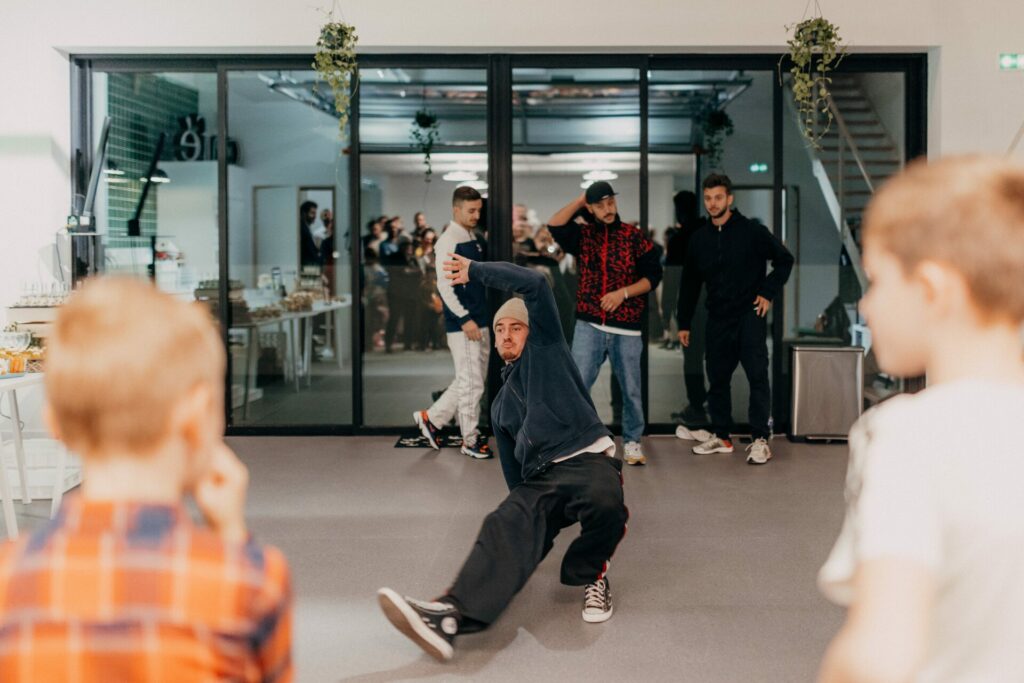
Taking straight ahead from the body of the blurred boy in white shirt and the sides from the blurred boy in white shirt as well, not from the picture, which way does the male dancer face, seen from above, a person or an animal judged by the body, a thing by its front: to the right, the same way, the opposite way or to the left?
to the left

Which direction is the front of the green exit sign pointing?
toward the camera

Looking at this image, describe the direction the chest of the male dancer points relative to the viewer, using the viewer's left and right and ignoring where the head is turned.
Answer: facing the viewer and to the left of the viewer

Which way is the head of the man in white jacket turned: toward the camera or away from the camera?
toward the camera

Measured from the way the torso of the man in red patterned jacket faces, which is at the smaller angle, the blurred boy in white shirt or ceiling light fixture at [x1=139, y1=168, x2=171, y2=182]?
the blurred boy in white shirt

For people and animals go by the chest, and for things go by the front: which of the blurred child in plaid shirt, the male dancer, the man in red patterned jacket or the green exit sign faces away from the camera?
the blurred child in plaid shirt

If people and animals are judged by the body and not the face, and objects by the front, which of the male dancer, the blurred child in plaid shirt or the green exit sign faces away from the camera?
the blurred child in plaid shirt

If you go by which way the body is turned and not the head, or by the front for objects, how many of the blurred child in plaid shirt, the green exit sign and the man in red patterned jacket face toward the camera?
2

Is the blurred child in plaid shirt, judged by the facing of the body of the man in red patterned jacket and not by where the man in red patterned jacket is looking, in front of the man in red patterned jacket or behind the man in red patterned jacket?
in front

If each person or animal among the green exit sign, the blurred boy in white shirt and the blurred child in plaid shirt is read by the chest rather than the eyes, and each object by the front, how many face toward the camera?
1

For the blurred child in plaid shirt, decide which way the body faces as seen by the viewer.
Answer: away from the camera

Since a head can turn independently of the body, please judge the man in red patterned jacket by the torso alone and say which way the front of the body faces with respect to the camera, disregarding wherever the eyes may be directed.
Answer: toward the camera

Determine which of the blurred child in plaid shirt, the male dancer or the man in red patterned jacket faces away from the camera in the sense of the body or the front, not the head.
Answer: the blurred child in plaid shirt

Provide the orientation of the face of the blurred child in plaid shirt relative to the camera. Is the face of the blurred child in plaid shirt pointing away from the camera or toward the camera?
away from the camera
